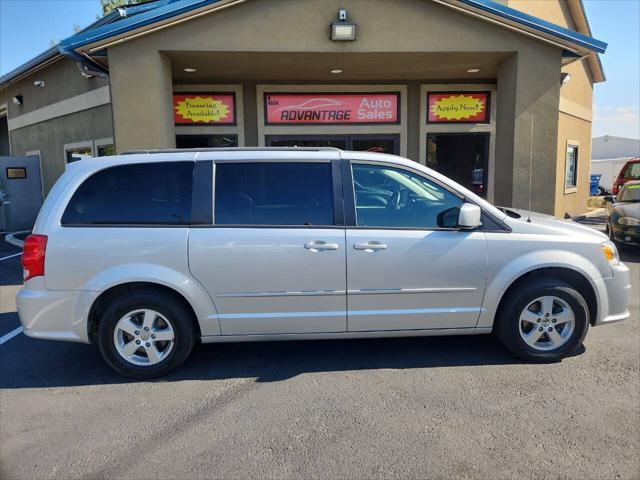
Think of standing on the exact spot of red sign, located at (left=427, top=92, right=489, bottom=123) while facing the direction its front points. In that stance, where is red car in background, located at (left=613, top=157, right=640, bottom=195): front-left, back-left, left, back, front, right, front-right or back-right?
back-left

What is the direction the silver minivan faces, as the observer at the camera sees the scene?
facing to the right of the viewer

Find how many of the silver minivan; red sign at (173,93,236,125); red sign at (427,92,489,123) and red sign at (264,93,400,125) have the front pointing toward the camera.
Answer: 3

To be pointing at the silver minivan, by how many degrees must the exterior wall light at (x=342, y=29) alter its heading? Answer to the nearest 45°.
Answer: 0° — it already faces it

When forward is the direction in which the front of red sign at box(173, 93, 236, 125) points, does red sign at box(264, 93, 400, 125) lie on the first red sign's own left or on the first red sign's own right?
on the first red sign's own left

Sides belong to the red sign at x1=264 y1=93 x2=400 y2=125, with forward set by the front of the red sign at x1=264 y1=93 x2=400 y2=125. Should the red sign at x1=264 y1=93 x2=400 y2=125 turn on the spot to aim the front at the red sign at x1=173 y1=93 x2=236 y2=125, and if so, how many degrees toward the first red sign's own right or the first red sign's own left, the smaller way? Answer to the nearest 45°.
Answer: approximately 90° to the first red sign's own right

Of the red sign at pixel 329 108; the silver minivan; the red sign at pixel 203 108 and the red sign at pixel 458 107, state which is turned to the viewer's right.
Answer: the silver minivan

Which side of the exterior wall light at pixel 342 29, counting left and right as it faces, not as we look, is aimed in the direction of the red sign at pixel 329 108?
back

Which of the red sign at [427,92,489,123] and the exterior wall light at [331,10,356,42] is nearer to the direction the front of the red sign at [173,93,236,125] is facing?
the exterior wall light

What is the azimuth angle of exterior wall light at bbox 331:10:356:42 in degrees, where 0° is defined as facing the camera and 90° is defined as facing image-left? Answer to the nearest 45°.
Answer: approximately 0°
